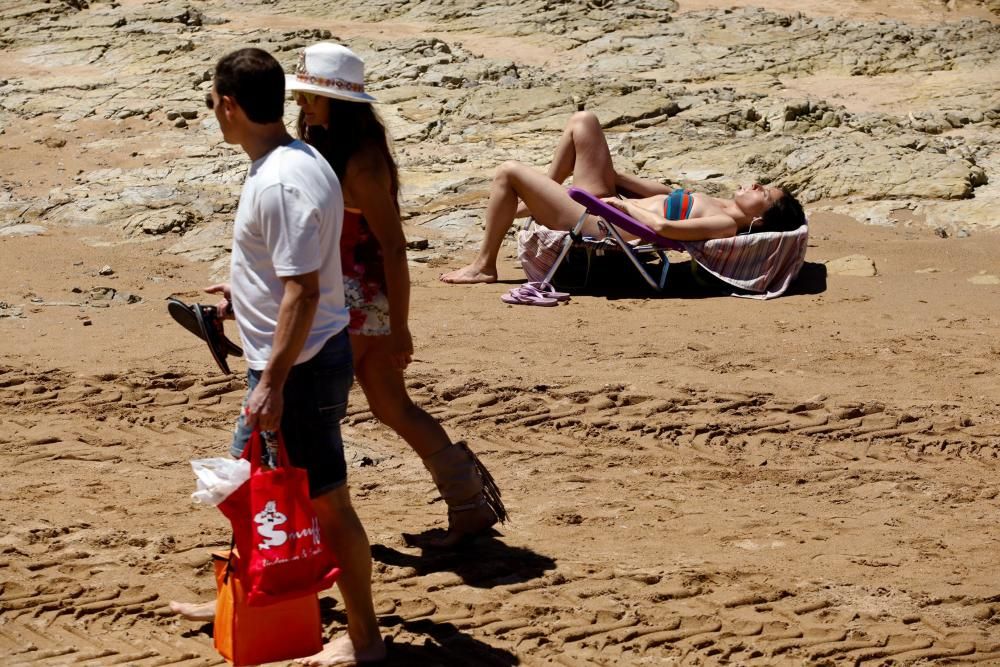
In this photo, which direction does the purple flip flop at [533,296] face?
to the viewer's left

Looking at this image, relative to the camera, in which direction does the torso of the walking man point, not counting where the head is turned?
to the viewer's left

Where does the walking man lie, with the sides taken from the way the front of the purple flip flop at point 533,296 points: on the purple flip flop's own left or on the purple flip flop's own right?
on the purple flip flop's own left

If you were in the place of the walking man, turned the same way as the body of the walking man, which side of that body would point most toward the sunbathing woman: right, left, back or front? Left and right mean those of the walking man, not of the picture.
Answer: right

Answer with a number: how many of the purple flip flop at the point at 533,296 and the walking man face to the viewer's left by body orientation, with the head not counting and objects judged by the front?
2

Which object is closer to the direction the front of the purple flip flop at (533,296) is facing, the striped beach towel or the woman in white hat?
the woman in white hat

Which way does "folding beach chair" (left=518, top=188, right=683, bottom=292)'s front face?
to the viewer's left

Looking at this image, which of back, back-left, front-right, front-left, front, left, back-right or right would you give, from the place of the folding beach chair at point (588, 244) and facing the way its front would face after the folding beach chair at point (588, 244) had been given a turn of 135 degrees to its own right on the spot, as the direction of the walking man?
back-right

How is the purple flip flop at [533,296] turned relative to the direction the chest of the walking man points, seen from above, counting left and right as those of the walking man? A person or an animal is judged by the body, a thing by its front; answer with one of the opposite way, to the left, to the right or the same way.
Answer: the same way

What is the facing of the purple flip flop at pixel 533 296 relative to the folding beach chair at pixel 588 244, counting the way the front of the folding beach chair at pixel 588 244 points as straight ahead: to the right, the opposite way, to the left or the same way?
the same way

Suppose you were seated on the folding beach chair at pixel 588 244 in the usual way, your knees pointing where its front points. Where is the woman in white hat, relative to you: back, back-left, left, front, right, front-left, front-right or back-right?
left

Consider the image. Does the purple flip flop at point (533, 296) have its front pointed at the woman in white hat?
no

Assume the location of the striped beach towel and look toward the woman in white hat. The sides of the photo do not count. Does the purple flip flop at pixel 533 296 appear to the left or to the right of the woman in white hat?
right
